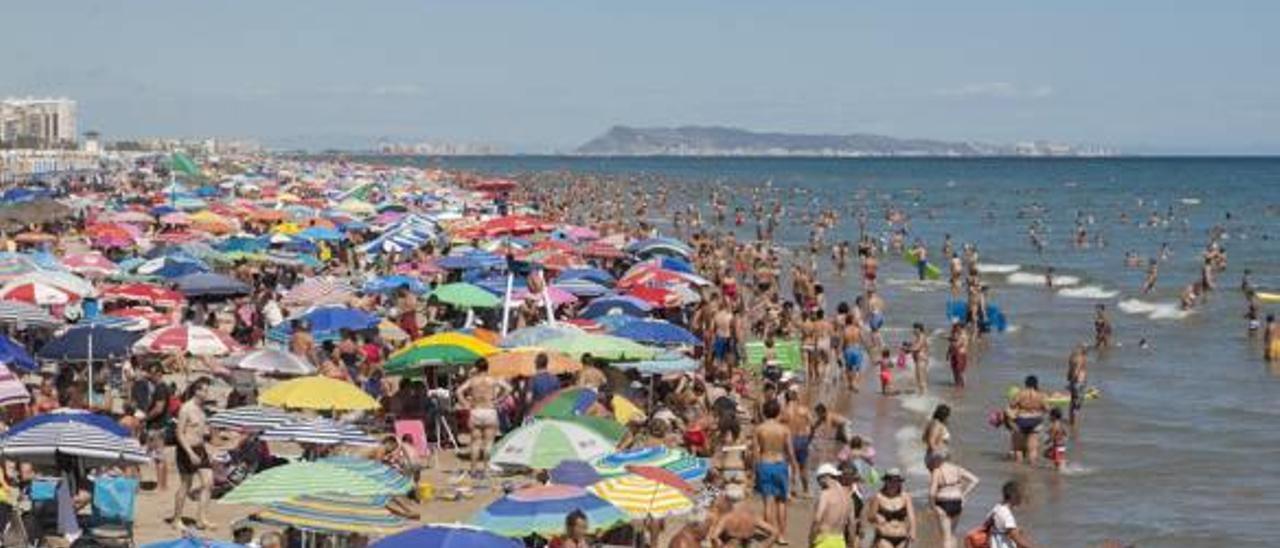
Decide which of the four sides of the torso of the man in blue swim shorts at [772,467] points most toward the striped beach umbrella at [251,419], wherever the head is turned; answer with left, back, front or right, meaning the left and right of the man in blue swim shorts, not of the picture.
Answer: left

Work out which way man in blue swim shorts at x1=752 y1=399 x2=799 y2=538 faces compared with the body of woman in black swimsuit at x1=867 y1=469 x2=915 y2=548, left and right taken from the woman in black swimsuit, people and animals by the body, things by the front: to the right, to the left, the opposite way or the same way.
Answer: the opposite way

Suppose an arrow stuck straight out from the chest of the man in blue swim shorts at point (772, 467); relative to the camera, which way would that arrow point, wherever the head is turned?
away from the camera

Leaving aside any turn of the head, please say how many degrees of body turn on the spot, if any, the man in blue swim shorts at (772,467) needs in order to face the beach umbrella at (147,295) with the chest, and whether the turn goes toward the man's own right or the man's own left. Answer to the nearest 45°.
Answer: approximately 45° to the man's own left
